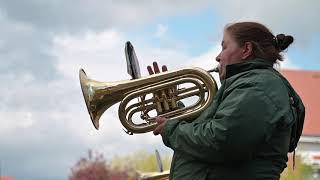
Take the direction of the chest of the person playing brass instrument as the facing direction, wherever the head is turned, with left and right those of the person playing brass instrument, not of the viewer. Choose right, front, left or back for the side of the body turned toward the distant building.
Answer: right

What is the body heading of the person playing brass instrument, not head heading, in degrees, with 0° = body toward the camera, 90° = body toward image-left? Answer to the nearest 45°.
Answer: approximately 90°
